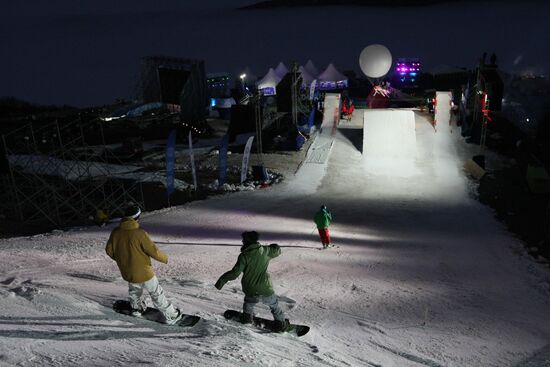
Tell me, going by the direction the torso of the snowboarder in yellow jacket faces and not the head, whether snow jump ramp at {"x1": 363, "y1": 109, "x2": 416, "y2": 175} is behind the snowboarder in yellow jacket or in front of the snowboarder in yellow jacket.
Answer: in front

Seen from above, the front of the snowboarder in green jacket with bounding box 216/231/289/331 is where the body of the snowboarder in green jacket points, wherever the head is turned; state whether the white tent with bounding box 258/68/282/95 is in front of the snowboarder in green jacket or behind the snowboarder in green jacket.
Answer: in front

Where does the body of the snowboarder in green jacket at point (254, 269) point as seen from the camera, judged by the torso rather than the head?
away from the camera

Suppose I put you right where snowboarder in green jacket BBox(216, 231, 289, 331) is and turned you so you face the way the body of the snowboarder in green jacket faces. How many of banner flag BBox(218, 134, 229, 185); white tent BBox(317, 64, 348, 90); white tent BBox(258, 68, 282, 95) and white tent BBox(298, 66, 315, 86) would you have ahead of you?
4

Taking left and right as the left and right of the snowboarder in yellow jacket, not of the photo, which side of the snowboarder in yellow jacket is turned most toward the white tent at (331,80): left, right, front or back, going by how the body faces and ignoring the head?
front

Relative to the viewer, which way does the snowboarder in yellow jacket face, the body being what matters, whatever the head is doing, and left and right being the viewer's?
facing away from the viewer and to the right of the viewer

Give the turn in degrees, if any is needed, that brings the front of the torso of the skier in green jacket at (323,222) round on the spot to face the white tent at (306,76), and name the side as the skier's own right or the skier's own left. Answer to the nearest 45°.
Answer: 0° — they already face it

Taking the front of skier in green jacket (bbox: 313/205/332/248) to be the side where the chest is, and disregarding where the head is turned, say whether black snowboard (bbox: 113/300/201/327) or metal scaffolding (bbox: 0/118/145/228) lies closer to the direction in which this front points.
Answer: the metal scaffolding

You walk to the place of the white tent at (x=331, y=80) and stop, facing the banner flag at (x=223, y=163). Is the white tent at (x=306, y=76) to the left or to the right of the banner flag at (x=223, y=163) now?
right

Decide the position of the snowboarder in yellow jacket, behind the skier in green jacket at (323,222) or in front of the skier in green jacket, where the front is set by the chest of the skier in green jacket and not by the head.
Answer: behind

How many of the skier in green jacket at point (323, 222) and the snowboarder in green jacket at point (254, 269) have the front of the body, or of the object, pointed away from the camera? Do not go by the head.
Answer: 2

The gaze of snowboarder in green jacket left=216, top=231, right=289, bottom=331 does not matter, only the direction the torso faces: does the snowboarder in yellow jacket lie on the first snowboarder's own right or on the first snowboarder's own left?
on the first snowboarder's own left

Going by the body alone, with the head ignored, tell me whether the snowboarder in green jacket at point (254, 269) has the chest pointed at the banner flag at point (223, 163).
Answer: yes

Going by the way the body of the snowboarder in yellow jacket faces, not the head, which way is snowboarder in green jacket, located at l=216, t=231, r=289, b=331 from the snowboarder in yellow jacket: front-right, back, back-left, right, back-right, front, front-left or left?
front-right

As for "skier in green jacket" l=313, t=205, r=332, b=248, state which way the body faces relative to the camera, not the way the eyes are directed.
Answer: away from the camera
